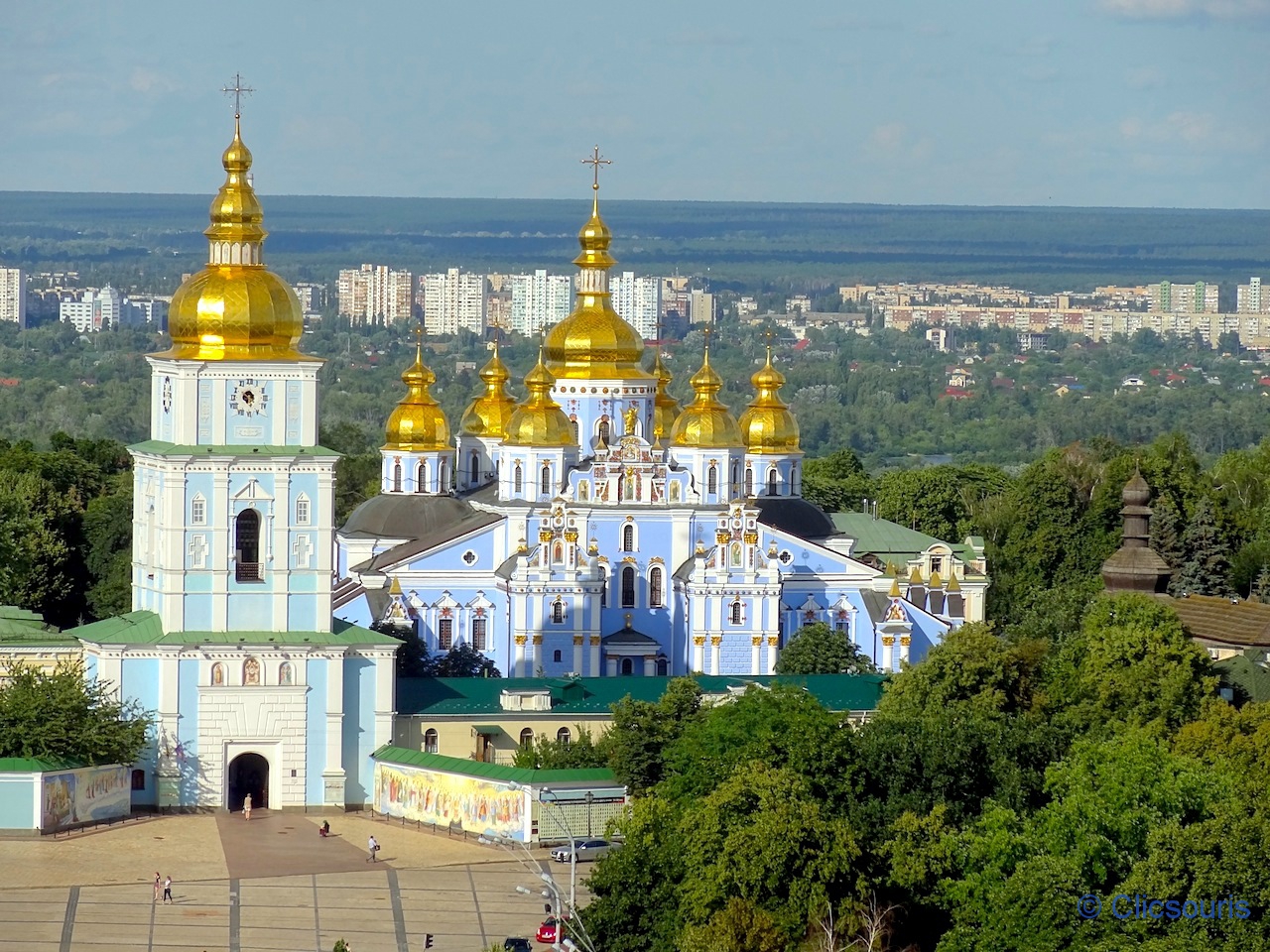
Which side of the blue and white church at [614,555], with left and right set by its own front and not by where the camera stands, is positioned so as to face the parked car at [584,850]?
front

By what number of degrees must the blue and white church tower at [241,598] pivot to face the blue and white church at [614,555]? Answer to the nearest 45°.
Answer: approximately 135° to its left

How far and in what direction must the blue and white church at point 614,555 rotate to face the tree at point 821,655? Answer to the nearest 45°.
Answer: approximately 45° to its left

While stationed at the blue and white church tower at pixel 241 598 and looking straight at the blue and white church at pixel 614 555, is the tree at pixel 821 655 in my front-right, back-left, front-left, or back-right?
front-right

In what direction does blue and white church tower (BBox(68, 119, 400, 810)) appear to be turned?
toward the camera

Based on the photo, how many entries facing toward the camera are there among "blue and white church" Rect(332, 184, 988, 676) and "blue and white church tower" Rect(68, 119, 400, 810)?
2

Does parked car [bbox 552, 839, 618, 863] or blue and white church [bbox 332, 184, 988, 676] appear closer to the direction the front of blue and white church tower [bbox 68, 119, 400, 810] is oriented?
the parked car

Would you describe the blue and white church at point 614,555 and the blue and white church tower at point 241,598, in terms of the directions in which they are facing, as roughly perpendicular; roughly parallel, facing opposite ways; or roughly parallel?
roughly parallel

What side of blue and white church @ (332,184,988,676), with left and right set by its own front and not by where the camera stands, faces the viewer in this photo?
front

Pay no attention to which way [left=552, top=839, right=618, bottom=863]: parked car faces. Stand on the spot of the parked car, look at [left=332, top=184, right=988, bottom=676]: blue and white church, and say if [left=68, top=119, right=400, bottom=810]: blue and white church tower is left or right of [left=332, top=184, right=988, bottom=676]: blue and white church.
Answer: left
